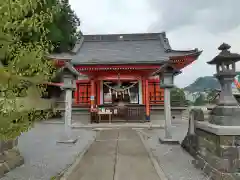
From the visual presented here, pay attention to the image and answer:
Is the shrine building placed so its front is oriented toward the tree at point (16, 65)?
yes

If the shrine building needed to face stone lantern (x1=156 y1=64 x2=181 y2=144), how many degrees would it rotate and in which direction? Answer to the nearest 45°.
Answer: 0° — it already faces it

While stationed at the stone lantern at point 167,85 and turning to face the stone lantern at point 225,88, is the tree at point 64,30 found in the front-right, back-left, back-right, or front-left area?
back-right

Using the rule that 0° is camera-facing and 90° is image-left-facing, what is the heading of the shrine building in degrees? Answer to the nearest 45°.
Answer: approximately 0°

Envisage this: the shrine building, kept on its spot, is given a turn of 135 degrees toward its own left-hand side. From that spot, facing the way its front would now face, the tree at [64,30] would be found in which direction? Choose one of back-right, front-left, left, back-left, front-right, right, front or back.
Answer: left
